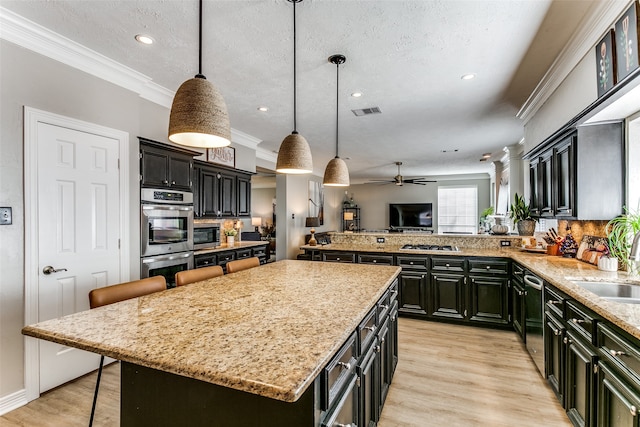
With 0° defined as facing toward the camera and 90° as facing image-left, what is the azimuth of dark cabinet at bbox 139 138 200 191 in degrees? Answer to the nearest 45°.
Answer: approximately 315°

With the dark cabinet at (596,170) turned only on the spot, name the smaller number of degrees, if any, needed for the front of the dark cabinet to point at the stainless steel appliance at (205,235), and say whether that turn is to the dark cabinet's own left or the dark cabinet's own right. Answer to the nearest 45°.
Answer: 0° — it already faces it

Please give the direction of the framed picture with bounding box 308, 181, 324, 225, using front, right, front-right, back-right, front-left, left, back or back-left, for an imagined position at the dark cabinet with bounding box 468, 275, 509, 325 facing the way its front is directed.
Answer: back-right

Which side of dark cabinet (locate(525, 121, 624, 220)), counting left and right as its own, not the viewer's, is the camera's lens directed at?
left

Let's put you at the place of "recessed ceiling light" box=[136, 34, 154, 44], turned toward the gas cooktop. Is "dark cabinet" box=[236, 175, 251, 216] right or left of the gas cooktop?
left

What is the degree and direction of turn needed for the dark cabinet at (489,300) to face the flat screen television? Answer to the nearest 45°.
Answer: approximately 180°

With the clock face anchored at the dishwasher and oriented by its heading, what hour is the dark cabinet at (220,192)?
The dark cabinet is roughly at 12 o'clock from the dishwasher.

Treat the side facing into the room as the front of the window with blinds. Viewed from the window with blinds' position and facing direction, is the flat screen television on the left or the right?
on its right

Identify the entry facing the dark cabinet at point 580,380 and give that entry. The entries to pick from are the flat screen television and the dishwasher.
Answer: the flat screen television
